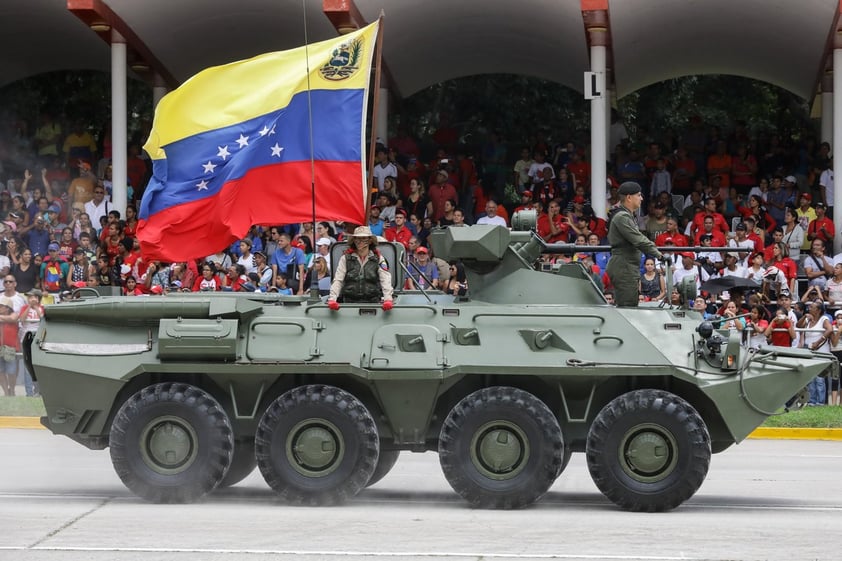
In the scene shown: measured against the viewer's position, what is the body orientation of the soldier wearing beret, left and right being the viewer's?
facing to the right of the viewer

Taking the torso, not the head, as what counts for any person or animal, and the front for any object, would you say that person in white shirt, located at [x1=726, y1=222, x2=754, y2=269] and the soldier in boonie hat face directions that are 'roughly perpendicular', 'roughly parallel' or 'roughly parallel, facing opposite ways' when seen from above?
roughly parallel

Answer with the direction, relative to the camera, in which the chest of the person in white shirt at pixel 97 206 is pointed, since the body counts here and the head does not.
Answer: toward the camera

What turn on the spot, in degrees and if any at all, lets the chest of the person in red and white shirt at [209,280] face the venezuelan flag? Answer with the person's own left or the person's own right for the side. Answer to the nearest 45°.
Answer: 0° — they already face it

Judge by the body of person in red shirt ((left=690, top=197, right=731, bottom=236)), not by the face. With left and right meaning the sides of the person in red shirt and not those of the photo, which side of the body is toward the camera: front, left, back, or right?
front

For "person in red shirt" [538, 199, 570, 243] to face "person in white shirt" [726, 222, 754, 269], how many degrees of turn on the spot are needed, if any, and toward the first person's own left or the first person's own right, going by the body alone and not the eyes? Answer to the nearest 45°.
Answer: approximately 90° to the first person's own left

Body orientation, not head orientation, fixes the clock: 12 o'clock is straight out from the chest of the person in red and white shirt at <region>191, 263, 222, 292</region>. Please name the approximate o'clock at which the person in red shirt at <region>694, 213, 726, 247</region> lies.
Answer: the person in red shirt at <region>694, 213, 726, 247</region> is roughly at 9 o'clock from the person in red and white shirt at <region>191, 263, 222, 292</region>.

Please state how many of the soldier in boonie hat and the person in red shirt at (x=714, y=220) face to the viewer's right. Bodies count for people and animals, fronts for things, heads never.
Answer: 0

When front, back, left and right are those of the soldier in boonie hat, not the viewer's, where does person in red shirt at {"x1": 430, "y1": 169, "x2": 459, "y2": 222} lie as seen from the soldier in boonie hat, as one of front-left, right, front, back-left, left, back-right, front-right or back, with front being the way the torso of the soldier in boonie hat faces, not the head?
back

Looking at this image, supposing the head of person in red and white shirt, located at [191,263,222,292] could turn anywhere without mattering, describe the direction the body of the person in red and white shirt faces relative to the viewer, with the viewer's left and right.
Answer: facing the viewer

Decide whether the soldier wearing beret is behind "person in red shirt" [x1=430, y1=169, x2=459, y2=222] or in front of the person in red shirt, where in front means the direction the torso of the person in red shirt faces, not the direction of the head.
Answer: in front

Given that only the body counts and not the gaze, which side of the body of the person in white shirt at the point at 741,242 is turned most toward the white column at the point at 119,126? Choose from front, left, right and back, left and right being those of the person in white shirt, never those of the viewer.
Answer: right

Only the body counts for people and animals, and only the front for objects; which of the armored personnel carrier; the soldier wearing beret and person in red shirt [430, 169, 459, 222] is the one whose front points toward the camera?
the person in red shirt

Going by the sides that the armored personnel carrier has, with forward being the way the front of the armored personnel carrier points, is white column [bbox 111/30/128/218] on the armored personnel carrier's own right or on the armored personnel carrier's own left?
on the armored personnel carrier's own left

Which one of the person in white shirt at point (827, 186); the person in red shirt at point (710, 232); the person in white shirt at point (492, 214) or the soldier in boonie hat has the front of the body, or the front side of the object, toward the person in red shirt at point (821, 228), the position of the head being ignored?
the person in white shirt at point (827, 186)

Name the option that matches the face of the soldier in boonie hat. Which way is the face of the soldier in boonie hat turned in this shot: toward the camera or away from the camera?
toward the camera
